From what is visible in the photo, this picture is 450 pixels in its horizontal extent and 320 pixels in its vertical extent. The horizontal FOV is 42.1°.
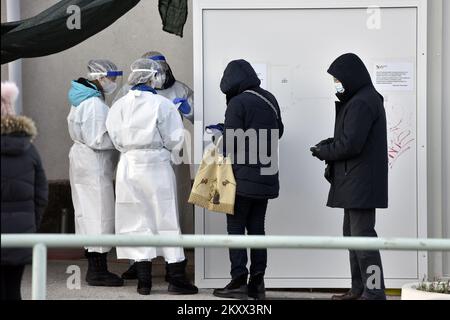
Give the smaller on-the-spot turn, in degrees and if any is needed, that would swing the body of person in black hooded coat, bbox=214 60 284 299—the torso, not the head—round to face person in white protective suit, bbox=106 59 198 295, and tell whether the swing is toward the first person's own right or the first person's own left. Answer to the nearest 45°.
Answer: approximately 45° to the first person's own left

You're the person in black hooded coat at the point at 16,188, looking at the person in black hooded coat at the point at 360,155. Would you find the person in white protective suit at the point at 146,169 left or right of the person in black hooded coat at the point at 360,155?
left

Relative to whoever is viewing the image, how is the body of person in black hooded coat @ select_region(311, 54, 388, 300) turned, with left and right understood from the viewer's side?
facing to the left of the viewer

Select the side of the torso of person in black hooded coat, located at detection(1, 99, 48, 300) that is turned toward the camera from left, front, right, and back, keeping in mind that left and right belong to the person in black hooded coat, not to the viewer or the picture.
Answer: back

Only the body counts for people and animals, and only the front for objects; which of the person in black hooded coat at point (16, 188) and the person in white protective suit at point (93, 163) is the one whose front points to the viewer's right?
the person in white protective suit

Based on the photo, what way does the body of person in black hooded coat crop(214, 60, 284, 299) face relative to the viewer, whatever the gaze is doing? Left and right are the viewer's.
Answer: facing away from the viewer and to the left of the viewer

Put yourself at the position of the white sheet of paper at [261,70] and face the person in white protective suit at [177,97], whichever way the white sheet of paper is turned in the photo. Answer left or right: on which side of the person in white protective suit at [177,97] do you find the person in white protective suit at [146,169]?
left

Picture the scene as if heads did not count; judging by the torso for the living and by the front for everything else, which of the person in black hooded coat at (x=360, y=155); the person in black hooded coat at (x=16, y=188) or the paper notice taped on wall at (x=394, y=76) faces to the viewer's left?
the person in black hooded coat at (x=360, y=155)

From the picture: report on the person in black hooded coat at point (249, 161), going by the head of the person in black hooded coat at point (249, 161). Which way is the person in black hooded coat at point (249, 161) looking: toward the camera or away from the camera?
away from the camera

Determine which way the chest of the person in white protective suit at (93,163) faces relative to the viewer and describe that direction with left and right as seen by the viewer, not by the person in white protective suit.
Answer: facing to the right of the viewer

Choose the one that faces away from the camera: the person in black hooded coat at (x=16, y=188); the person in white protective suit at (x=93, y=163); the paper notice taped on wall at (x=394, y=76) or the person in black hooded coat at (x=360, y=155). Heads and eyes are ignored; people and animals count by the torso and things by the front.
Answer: the person in black hooded coat at (x=16, y=188)
